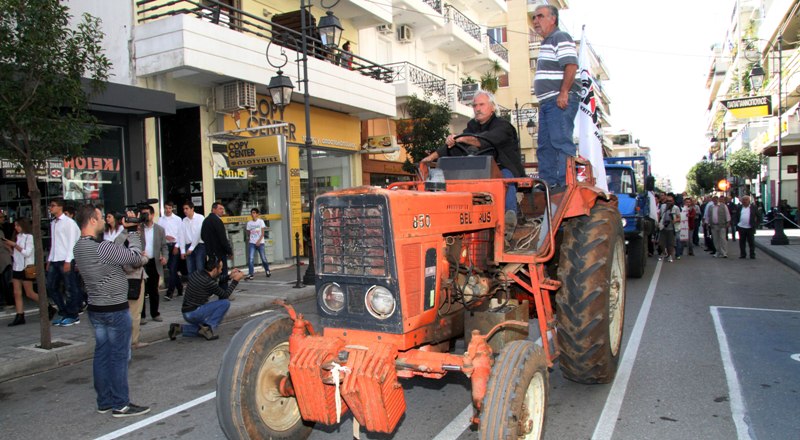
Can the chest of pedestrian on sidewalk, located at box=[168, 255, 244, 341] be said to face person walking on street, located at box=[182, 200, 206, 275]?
no

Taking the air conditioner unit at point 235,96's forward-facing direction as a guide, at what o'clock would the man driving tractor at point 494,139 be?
The man driving tractor is roughly at 1 o'clock from the air conditioner unit.

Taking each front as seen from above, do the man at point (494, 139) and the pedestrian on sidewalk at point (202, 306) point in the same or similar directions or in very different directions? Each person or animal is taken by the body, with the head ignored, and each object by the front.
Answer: very different directions

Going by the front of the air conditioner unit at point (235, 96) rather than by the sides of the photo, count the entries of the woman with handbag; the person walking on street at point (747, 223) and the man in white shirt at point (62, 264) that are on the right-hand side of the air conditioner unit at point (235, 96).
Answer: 2

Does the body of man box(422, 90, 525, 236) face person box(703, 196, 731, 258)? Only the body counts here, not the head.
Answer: no

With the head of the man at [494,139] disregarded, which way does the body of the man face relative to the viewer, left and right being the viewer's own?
facing the viewer and to the left of the viewer

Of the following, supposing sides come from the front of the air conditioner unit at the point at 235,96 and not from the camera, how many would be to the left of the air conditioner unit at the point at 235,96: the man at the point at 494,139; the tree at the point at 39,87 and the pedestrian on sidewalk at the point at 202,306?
0

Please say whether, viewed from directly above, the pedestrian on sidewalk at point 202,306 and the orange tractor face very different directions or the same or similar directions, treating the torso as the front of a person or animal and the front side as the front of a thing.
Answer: very different directions

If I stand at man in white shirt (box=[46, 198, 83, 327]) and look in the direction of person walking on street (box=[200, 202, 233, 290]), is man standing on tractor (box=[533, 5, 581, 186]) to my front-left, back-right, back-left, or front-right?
front-right

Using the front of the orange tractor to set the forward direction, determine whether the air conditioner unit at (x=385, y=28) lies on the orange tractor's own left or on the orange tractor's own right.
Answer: on the orange tractor's own right

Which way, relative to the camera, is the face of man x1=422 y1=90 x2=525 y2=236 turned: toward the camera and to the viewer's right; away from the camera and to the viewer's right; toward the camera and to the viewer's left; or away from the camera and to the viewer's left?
toward the camera and to the viewer's left

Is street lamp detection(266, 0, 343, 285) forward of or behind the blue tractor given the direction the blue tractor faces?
forward

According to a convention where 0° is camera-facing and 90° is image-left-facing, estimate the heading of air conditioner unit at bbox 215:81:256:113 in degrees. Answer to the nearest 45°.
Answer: approximately 315°
